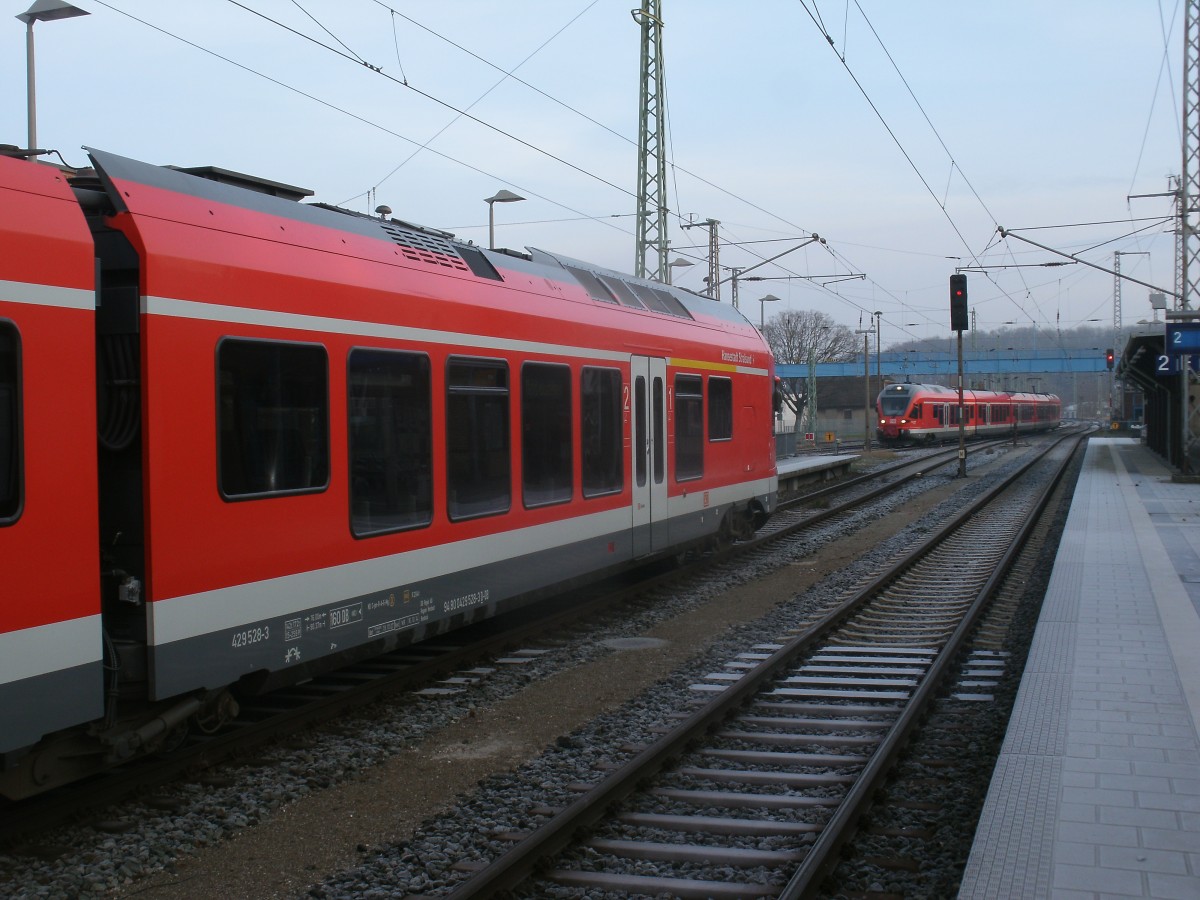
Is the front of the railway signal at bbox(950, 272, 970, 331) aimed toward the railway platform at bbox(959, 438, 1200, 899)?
yes

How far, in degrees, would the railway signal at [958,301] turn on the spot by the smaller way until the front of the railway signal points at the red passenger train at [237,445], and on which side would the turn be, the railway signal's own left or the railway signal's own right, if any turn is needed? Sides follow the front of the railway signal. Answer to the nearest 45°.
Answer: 0° — it already faces it

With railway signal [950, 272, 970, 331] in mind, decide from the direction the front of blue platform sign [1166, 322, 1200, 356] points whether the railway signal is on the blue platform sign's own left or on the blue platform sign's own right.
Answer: on the blue platform sign's own right

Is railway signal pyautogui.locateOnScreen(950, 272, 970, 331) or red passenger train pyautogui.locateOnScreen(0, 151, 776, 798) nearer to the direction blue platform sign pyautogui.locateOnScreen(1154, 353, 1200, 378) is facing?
the red passenger train

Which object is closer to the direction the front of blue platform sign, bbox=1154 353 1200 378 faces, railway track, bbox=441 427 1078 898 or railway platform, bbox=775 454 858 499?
the railway track

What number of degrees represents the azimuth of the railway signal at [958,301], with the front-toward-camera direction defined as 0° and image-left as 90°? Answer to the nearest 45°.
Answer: approximately 0°

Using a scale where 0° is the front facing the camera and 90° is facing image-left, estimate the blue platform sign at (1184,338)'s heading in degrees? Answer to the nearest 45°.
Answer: approximately 0°

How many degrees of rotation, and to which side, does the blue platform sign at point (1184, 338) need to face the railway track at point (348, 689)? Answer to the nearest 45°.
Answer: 0° — it already faces it

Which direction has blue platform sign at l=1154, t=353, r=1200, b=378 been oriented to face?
toward the camera
